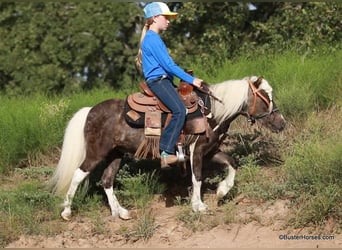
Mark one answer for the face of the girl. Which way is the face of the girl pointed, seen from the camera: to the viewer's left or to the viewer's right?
to the viewer's right

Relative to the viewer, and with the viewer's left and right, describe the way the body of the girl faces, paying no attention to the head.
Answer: facing to the right of the viewer

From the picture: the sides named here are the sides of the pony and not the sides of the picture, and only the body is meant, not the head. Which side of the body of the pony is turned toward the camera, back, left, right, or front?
right
